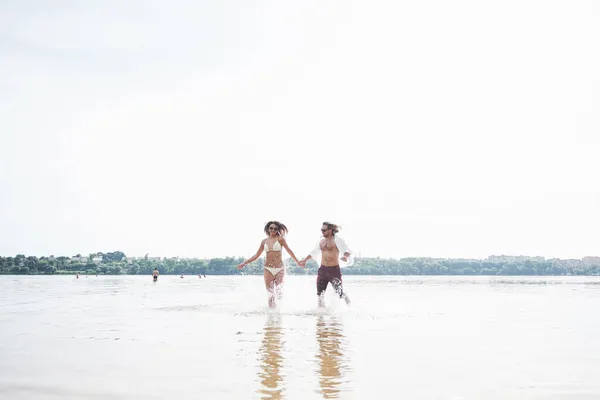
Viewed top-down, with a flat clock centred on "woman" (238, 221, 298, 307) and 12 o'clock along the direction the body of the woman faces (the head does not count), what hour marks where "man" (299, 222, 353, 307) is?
The man is roughly at 9 o'clock from the woman.

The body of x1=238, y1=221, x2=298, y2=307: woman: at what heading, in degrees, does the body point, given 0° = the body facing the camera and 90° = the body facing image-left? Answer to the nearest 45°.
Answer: approximately 0°

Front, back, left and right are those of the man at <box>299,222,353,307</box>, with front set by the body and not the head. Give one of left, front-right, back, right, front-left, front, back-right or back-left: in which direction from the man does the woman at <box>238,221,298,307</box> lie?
front-right

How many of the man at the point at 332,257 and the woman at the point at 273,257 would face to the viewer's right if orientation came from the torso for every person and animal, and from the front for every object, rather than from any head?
0

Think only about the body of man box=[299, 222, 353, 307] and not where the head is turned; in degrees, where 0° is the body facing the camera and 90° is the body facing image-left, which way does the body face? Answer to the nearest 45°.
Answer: approximately 45°
